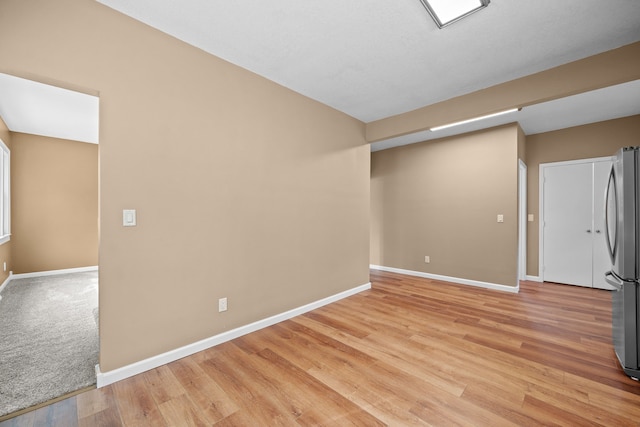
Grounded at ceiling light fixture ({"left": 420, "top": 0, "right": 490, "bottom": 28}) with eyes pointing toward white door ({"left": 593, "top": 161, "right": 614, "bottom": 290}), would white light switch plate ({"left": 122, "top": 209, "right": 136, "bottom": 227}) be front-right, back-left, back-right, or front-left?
back-left

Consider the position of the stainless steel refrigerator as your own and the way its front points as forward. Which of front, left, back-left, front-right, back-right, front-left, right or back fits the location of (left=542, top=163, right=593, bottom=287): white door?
right

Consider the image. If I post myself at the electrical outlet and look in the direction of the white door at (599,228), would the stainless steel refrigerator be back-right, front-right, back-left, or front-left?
front-right

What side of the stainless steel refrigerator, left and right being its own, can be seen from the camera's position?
left

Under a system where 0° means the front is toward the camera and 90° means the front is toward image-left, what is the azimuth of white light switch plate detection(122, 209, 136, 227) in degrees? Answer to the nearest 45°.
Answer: approximately 0°

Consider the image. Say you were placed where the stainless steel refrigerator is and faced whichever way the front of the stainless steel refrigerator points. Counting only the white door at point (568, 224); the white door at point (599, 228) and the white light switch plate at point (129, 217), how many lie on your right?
2

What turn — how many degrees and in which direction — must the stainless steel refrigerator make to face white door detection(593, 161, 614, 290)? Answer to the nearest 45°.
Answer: approximately 90° to its right

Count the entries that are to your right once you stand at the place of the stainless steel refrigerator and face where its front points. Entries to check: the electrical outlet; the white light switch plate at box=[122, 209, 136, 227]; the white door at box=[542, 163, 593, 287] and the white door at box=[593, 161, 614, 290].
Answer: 2

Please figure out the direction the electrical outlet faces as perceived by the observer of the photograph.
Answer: facing the viewer and to the right of the viewer

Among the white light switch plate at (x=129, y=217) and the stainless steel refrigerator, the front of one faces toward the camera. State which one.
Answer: the white light switch plate

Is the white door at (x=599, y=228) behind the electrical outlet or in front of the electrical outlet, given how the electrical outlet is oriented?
in front
